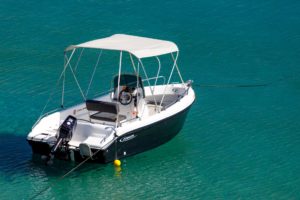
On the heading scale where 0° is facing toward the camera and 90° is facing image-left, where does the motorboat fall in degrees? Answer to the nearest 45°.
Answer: approximately 225°
